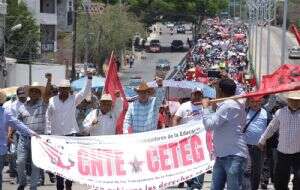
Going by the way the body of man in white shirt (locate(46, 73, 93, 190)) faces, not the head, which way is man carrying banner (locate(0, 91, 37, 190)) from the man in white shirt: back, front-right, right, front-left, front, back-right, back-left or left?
front-right

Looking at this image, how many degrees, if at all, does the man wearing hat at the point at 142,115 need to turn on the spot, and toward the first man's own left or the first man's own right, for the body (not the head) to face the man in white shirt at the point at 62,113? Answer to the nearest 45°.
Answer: approximately 90° to the first man's own right

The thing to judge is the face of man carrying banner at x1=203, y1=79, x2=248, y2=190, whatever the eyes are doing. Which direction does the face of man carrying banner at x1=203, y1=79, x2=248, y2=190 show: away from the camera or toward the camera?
away from the camera

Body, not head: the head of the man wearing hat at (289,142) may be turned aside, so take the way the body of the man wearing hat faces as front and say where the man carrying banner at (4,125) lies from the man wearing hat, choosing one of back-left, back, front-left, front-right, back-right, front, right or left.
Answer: right
